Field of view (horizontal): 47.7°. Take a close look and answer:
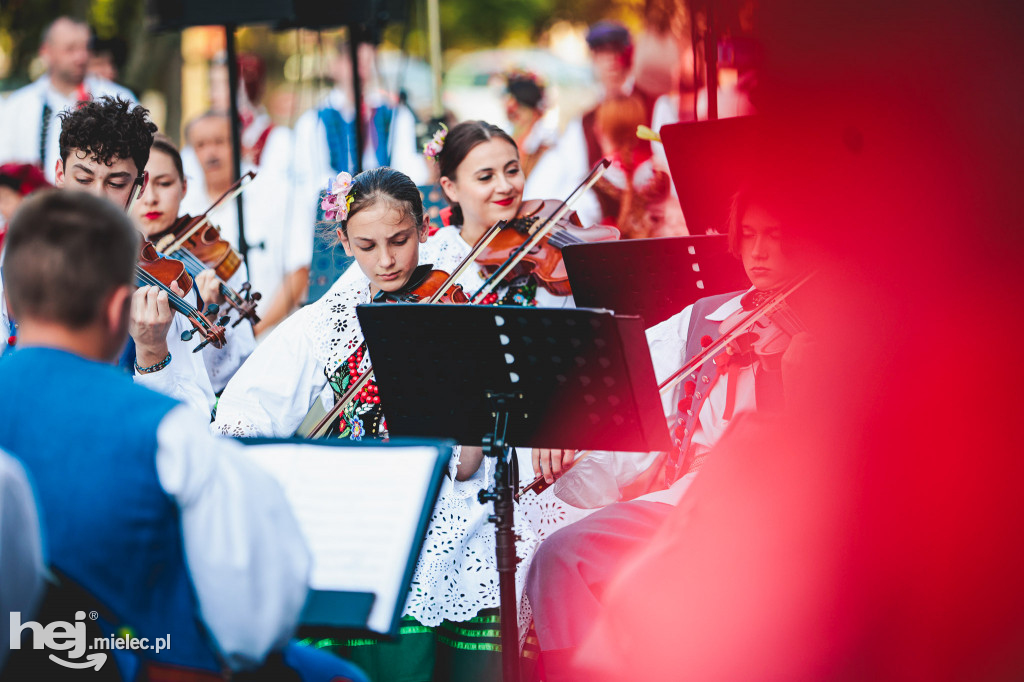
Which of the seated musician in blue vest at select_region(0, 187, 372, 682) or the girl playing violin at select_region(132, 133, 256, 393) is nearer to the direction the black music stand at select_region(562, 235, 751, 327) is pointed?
the girl playing violin

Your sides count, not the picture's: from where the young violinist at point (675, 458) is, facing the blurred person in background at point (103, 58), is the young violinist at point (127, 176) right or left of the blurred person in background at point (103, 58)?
left

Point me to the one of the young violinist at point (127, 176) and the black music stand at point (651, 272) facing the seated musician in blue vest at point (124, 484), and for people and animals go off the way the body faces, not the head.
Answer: the young violinist at point (127, 176)

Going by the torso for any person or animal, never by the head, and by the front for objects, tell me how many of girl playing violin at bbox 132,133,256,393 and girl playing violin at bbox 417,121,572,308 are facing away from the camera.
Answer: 0

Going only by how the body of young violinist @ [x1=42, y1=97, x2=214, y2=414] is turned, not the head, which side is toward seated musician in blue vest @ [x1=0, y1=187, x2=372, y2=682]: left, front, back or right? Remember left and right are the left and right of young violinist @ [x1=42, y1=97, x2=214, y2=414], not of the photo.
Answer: front

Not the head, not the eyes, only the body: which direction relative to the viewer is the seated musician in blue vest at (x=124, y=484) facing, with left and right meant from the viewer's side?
facing away from the viewer and to the right of the viewer

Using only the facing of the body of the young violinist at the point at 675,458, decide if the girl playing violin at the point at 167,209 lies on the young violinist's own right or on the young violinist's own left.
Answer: on the young violinist's own right

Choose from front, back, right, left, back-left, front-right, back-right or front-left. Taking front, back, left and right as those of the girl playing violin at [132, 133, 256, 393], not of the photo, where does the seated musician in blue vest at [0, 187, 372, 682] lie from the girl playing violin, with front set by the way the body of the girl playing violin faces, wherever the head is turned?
front-left

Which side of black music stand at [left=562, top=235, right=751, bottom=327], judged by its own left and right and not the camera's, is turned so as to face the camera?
back

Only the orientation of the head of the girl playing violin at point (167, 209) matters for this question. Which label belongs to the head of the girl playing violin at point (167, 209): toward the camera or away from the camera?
toward the camera

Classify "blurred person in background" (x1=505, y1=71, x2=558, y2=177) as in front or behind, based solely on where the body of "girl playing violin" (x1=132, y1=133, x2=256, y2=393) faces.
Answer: behind

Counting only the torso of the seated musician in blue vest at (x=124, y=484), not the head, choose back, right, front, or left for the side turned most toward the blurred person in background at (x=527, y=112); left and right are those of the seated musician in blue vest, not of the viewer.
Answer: front

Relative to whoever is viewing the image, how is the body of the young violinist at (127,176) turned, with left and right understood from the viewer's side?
facing the viewer

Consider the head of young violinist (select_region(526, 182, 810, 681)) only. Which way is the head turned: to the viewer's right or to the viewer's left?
to the viewer's left

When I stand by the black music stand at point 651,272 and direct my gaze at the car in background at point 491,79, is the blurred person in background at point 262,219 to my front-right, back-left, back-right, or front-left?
front-left

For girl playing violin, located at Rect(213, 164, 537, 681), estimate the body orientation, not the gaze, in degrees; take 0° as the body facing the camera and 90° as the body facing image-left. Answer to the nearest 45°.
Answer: approximately 315°

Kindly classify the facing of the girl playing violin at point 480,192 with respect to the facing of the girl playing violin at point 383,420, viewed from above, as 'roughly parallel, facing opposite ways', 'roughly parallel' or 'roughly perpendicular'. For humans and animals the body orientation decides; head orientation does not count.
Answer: roughly parallel

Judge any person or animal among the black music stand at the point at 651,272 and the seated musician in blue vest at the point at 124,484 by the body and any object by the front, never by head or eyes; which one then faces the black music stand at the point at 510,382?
the seated musician in blue vest

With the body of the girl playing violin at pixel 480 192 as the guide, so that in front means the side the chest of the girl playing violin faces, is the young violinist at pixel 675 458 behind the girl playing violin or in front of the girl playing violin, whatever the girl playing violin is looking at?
in front

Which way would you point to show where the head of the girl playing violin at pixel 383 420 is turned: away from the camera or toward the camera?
toward the camera

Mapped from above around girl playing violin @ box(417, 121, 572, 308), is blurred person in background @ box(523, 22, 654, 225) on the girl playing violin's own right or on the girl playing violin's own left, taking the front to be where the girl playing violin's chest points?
on the girl playing violin's own left
